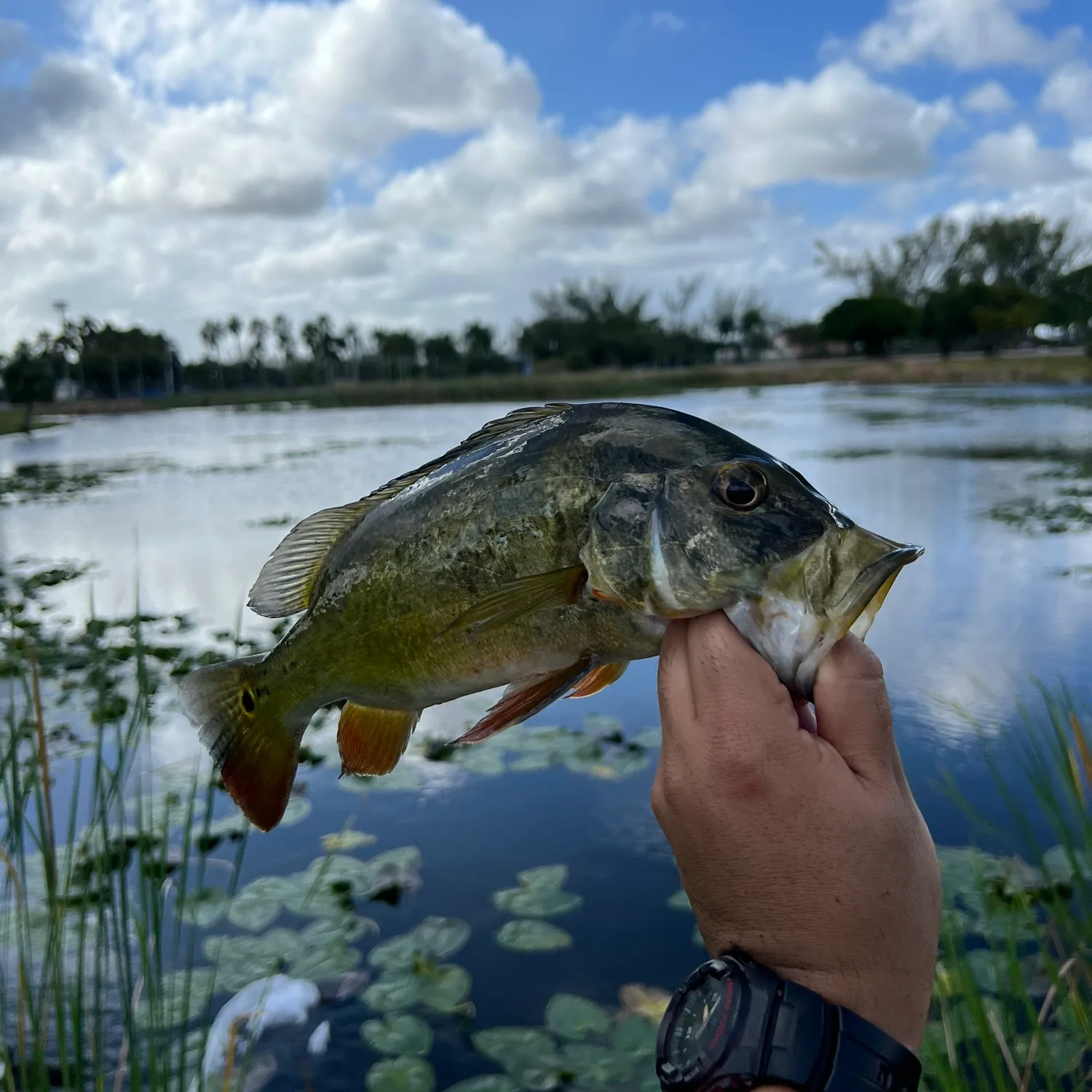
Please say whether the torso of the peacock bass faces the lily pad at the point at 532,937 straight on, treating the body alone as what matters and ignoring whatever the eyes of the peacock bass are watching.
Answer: no

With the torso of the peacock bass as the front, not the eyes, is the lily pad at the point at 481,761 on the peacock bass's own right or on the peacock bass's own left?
on the peacock bass's own left

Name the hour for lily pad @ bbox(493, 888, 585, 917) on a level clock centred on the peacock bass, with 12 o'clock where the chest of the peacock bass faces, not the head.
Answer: The lily pad is roughly at 9 o'clock from the peacock bass.

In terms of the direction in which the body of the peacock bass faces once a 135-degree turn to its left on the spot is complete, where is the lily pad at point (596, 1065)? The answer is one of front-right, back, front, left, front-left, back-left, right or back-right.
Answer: front-right

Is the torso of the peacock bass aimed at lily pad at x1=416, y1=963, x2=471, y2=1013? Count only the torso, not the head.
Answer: no

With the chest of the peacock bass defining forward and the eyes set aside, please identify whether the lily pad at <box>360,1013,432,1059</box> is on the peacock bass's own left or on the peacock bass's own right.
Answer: on the peacock bass's own left

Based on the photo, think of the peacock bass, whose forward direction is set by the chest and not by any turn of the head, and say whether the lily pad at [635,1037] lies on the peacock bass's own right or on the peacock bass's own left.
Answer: on the peacock bass's own left

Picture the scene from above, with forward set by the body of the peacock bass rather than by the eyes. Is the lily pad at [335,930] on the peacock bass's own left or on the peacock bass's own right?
on the peacock bass's own left

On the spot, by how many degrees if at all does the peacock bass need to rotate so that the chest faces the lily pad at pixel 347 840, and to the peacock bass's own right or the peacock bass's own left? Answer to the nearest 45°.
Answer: approximately 90° to the peacock bass's own left

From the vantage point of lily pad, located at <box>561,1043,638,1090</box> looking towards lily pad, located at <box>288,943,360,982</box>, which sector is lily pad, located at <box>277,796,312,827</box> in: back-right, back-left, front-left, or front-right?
front-right

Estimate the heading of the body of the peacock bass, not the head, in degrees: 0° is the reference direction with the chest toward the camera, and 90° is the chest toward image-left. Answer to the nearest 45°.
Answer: approximately 270°

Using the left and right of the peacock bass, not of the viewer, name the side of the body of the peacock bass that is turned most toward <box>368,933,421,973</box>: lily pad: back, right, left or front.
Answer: left

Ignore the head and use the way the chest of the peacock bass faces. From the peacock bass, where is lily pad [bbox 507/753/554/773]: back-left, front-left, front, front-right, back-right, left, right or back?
left

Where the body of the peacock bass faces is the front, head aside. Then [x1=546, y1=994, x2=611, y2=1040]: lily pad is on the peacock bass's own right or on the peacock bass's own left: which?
on the peacock bass's own left

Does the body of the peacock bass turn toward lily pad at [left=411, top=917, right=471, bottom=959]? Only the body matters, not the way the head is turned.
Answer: no
